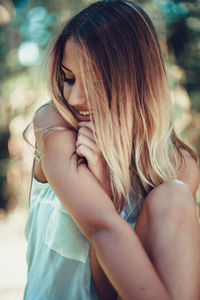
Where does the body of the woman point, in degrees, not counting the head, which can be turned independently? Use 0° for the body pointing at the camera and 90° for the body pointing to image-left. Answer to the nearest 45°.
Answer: approximately 315°
